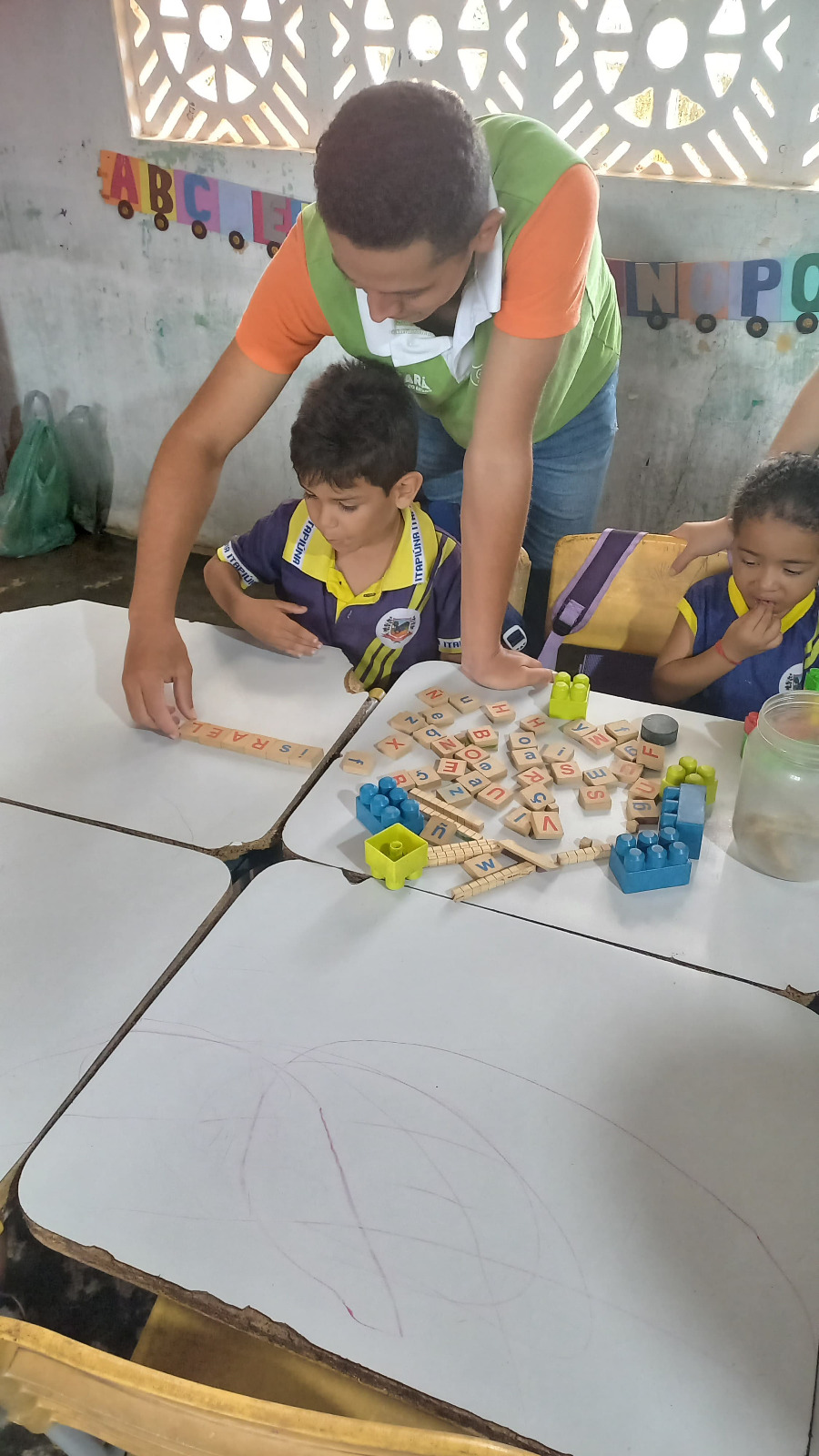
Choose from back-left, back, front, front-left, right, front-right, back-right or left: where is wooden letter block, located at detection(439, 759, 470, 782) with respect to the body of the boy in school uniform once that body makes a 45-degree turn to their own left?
front

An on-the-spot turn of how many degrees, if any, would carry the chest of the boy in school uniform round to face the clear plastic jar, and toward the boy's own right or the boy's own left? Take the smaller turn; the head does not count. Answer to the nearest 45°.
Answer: approximately 90° to the boy's own left

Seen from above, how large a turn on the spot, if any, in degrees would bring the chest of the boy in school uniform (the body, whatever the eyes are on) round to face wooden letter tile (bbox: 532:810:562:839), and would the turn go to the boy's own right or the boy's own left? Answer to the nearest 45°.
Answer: approximately 45° to the boy's own left

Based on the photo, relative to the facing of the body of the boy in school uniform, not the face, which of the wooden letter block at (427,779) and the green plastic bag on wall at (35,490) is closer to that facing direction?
the wooden letter block

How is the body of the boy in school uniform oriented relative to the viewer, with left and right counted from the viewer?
facing the viewer and to the left of the viewer

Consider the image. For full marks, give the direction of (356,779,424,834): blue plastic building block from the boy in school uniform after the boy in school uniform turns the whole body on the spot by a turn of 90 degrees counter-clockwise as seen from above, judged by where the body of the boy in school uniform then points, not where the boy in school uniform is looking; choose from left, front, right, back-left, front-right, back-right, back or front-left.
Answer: front-right

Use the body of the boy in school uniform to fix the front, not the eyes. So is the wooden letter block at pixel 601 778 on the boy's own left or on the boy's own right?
on the boy's own left

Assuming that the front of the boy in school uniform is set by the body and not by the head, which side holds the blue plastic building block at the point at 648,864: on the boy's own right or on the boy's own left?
on the boy's own left

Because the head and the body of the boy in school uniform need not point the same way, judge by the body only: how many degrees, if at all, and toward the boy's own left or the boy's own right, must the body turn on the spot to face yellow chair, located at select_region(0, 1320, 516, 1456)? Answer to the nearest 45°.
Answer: approximately 45° to the boy's own left
